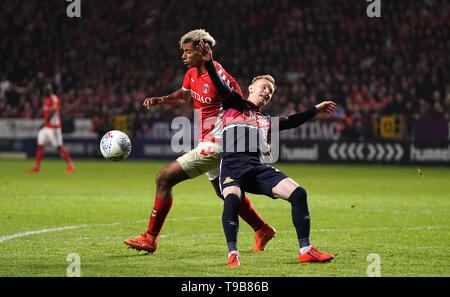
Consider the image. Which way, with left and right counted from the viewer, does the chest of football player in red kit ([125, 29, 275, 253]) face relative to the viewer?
facing the viewer and to the left of the viewer
